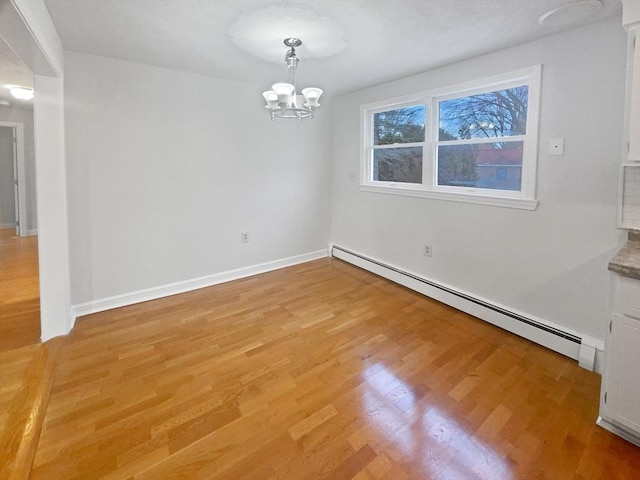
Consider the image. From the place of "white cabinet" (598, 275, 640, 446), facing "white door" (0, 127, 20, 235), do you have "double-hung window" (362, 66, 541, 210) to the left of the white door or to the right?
right

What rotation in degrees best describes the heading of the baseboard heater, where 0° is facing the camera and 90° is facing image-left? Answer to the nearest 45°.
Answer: approximately 45°

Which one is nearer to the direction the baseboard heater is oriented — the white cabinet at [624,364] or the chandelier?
the chandelier

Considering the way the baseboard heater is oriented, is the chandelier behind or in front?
in front
